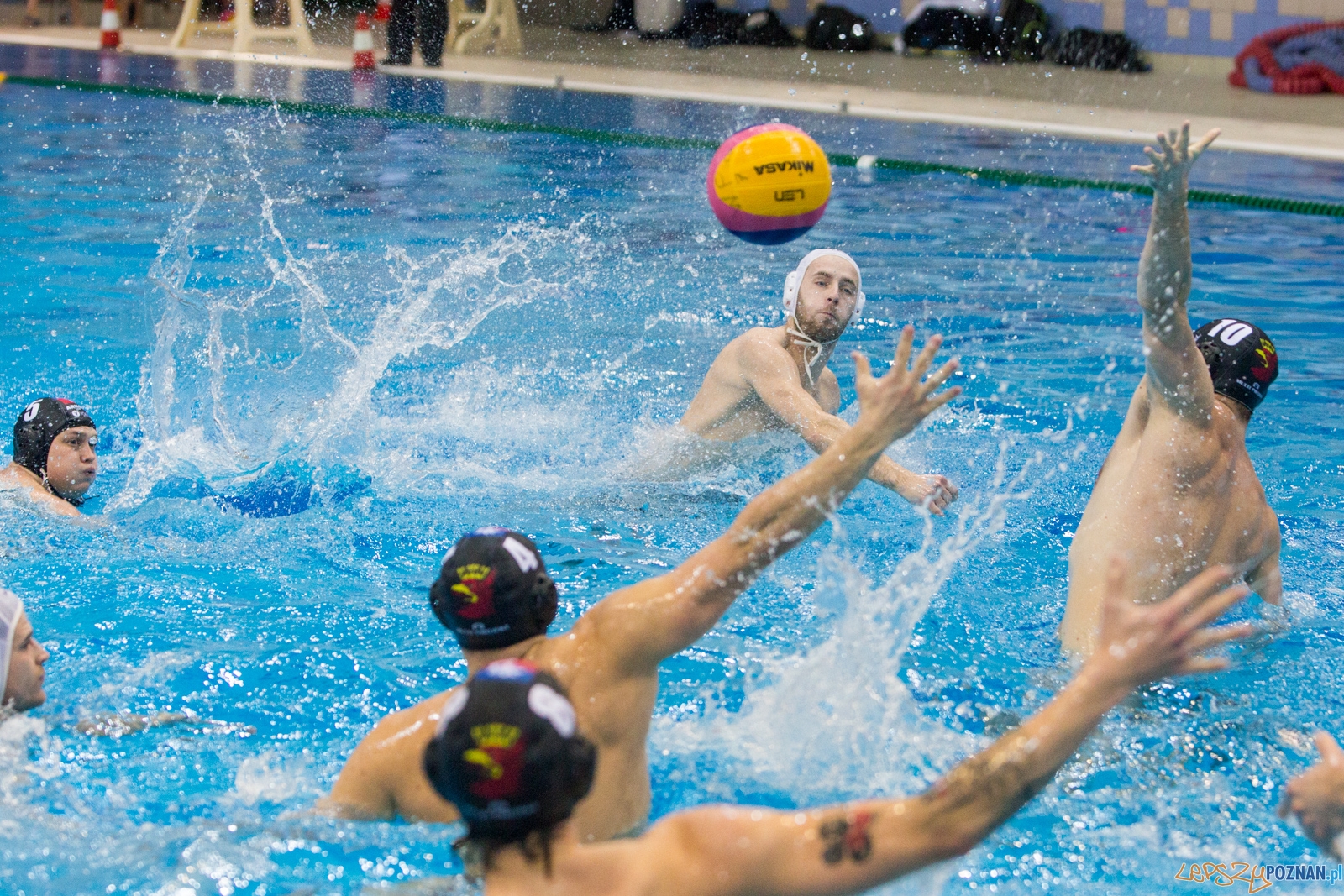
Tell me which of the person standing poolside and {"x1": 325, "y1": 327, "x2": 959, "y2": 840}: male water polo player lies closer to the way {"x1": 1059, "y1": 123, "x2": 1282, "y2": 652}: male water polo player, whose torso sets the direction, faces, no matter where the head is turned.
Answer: the person standing poolside

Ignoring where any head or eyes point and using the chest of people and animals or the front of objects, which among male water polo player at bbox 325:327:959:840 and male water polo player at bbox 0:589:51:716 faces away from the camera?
male water polo player at bbox 325:327:959:840

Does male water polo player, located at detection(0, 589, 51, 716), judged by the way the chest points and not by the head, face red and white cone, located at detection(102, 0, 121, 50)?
no

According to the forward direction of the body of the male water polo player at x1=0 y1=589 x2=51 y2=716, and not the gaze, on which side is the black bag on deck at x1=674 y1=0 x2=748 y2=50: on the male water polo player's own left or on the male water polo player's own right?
on the male water polo player's own left

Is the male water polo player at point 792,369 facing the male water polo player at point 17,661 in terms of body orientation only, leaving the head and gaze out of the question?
no

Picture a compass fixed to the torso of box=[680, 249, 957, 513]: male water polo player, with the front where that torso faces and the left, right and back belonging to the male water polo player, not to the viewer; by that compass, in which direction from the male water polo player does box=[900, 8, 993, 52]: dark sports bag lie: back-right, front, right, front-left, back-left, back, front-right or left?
back-left

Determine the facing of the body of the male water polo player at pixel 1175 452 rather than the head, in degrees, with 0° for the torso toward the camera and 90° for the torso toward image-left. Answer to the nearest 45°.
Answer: approximately 135°

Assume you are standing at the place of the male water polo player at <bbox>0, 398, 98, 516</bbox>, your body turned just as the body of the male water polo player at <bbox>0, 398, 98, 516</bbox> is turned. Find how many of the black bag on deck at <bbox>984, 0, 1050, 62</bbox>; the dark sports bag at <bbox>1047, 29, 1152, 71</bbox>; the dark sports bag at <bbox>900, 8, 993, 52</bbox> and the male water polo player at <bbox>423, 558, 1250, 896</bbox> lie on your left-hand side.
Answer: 3

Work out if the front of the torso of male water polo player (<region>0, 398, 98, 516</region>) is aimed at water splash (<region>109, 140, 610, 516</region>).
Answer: yes

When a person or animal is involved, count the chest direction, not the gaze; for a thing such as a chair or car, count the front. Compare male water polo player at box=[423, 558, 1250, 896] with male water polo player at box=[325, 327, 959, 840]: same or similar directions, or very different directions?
same or similar directions

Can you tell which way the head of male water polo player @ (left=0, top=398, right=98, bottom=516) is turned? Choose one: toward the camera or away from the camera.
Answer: toward the camera

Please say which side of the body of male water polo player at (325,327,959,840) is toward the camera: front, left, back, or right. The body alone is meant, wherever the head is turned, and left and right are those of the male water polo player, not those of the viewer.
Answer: back

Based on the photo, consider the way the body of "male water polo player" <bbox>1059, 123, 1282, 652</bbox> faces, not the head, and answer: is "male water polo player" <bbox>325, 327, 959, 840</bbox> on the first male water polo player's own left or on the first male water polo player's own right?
on the first male water polo player's own left
